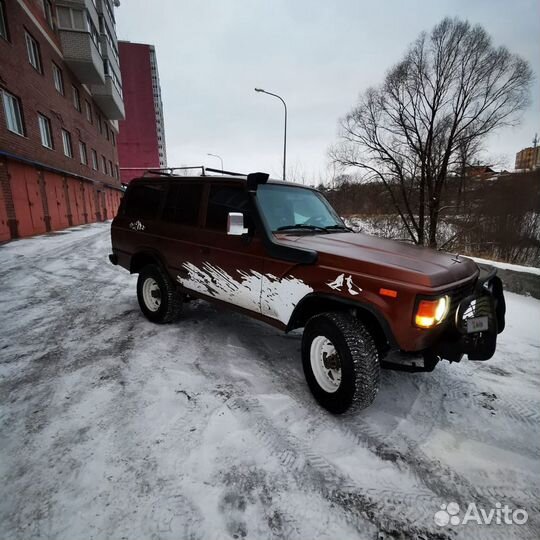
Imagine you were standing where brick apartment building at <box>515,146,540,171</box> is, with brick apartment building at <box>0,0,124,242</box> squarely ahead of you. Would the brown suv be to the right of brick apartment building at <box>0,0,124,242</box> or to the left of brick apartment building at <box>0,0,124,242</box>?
left

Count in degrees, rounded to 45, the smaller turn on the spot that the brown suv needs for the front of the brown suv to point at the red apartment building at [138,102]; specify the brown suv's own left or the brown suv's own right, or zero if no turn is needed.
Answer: approximately 180°

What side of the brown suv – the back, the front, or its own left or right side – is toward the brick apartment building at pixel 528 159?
left

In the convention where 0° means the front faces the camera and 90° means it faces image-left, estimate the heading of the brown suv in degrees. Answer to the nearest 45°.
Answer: approximately 315°

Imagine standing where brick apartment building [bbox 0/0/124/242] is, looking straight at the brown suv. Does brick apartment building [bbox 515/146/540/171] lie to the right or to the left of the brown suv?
left

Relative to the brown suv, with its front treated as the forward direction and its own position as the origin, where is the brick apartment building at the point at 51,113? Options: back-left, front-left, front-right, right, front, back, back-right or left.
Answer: back

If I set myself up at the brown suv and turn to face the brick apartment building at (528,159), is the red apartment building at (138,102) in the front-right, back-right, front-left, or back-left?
front-left
